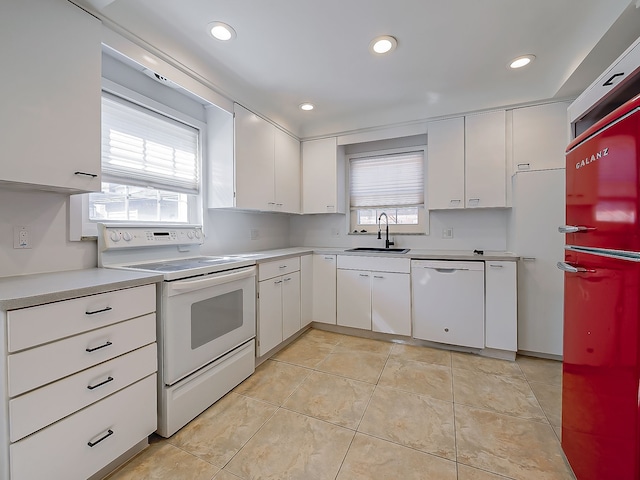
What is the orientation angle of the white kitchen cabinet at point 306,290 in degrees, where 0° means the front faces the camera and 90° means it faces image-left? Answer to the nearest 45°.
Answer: approximately 315°

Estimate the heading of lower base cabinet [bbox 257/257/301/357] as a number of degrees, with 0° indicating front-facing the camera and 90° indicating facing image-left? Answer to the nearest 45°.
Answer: approximately 315°

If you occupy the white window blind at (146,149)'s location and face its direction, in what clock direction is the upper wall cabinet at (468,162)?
The upper wall cabinet is roughly at 11 o'clock from the white window blind.

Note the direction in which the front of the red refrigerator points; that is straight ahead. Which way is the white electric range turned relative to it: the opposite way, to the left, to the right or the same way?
the opposite way

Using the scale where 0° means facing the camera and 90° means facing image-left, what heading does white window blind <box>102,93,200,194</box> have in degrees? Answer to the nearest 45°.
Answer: approximately 315°
